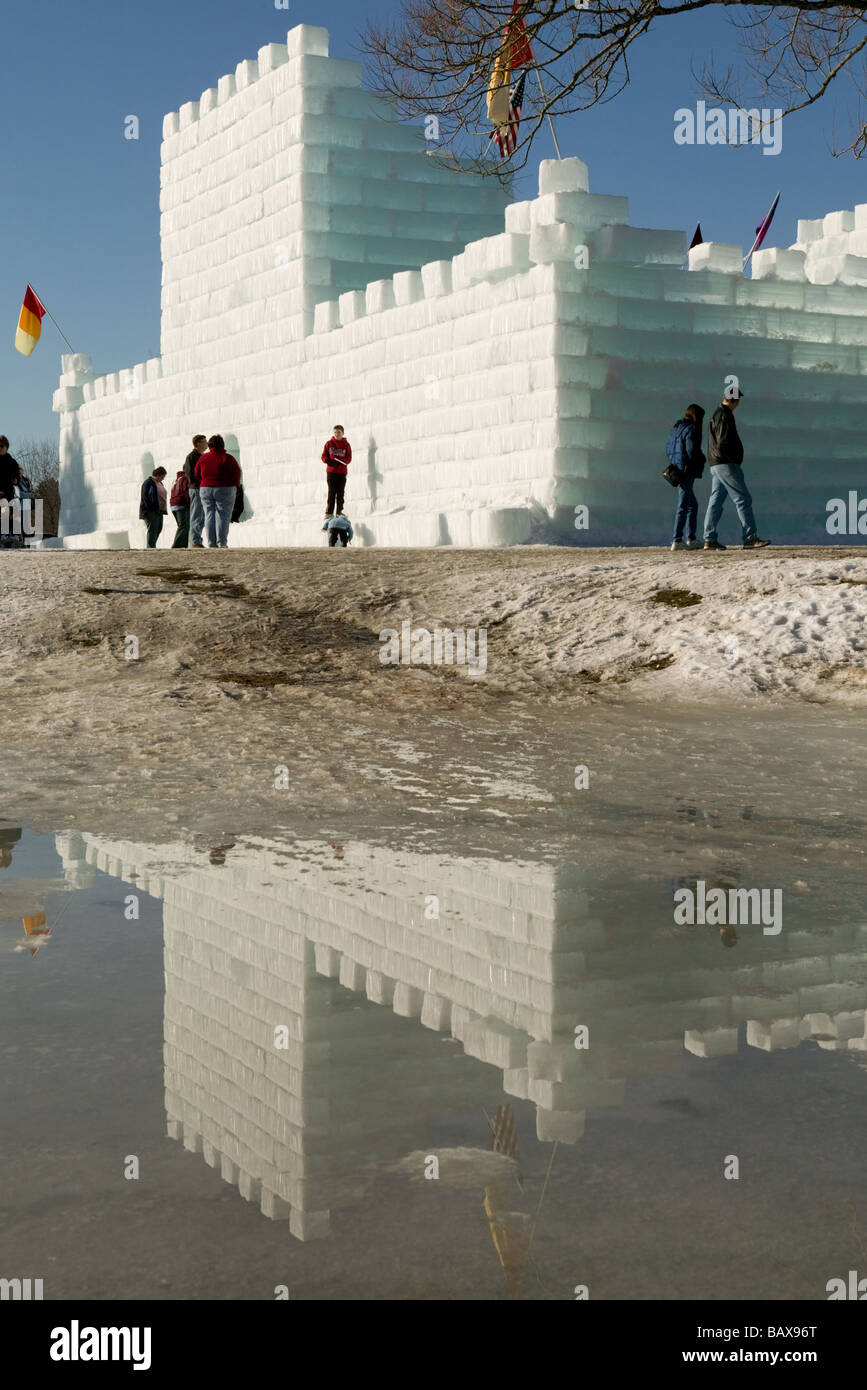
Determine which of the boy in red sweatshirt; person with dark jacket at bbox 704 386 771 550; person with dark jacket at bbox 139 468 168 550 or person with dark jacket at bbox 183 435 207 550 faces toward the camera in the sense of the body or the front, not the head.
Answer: the boy in red sweatshirt

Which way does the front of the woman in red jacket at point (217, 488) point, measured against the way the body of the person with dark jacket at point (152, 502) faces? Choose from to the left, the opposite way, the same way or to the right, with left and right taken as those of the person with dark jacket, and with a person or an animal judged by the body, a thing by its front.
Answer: to the left

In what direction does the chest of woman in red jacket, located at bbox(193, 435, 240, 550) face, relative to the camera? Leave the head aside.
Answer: away from the camera

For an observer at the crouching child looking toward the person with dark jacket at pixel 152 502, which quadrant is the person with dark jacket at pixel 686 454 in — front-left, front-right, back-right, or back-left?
back-left

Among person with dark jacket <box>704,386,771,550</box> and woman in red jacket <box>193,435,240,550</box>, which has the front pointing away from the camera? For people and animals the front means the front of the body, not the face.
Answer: the woman in red jacket

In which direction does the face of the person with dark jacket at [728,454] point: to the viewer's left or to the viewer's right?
to the viewer's right

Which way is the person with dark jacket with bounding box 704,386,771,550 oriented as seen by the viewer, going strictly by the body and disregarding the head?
to the viewer's right

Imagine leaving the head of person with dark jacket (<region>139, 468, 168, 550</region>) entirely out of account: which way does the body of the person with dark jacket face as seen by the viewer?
to the viewer's right

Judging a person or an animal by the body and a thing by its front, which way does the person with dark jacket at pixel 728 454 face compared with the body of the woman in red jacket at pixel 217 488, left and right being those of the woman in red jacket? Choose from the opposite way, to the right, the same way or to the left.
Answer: to the right

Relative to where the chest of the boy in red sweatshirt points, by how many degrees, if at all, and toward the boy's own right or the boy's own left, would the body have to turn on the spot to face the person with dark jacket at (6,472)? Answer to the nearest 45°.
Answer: approximately 45° to the boy's own right

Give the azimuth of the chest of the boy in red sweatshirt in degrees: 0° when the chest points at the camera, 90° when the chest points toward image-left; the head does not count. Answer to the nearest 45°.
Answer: approximately 0°
